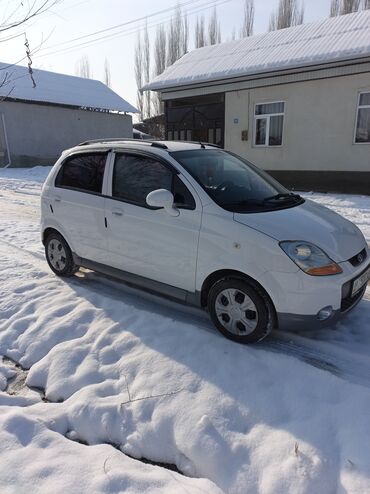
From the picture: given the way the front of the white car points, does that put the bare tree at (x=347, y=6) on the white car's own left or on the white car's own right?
on the white car's own left

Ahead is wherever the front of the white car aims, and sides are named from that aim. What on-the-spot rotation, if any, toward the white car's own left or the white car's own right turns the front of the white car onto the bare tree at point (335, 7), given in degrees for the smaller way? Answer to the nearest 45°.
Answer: approximately 135° to the white car's own left

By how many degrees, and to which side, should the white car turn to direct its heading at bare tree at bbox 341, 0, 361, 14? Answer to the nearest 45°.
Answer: approximately 135° to its left

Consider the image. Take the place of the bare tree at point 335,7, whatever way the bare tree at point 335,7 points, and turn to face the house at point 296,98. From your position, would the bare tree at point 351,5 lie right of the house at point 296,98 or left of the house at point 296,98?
left

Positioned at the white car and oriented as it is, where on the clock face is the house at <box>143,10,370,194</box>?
The house is roughly at 8 o'clock from the white car.

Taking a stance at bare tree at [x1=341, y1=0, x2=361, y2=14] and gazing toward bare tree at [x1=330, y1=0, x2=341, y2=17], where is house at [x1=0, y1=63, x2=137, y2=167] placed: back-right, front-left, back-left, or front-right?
front-left

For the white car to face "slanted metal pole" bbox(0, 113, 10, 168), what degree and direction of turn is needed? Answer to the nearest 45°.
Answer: approximately 180°
